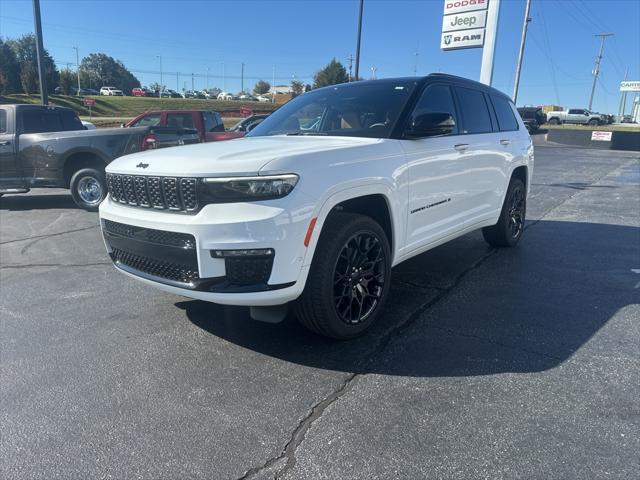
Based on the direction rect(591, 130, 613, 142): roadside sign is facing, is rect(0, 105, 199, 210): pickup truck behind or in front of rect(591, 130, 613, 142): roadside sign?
in front

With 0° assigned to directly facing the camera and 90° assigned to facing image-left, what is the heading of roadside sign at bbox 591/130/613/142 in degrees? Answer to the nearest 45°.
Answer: approximately 0°

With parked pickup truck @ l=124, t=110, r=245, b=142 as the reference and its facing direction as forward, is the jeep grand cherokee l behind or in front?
behind

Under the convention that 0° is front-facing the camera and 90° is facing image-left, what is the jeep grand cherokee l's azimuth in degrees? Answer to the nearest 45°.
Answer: approximately 45°

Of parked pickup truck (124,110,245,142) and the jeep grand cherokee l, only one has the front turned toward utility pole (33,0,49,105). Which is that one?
the parked pickup truck

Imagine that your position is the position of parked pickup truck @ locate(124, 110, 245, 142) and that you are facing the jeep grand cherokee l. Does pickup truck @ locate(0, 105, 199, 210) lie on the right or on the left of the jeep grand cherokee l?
right

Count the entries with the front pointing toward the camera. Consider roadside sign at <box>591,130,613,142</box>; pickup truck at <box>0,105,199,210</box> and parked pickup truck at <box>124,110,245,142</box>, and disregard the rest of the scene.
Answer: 1

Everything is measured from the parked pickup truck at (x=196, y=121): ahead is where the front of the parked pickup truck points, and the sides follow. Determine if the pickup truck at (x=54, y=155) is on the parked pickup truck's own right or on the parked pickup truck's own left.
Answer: on the parked pickup truck's own left

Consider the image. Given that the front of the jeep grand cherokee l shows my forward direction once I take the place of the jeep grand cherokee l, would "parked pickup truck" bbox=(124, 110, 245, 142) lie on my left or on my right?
on my right

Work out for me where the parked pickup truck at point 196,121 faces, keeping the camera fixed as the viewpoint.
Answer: facing away from the viewer and to the left of the viewer
